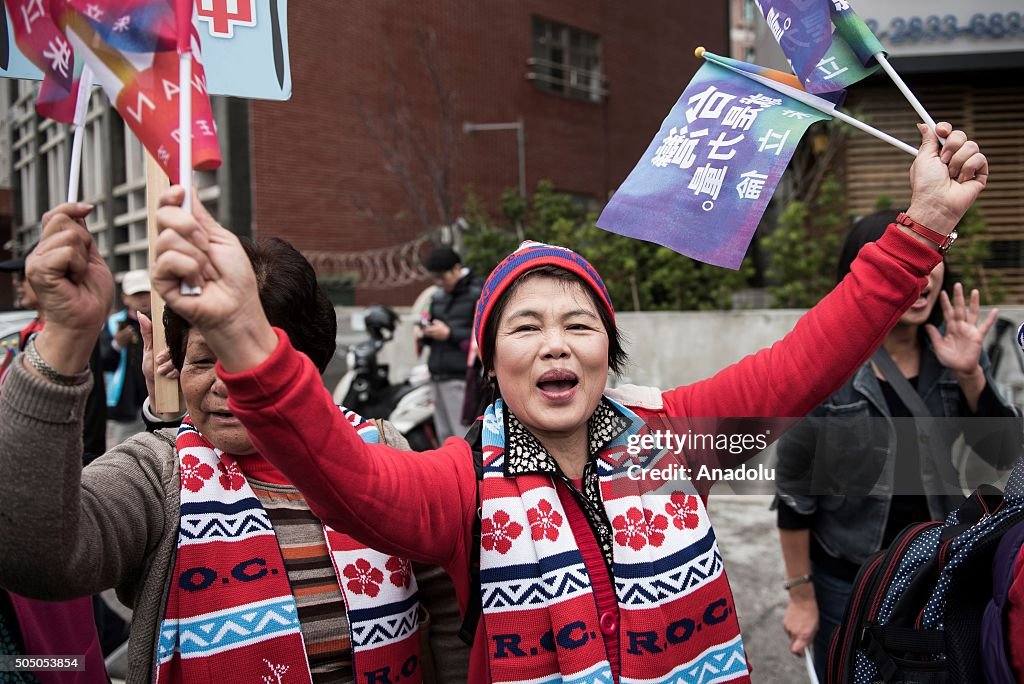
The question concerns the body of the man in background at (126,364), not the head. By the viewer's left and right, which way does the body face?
facing the viewer and to the right of the viewer

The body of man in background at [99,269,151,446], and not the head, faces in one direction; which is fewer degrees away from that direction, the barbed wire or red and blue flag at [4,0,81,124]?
the red and blue flag

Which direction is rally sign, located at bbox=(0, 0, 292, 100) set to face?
toward the camera

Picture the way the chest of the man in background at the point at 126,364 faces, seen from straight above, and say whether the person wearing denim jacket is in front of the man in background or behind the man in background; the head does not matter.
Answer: in front

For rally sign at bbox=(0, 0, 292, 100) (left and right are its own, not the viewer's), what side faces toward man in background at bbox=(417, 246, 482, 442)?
back

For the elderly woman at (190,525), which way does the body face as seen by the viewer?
toward the camera

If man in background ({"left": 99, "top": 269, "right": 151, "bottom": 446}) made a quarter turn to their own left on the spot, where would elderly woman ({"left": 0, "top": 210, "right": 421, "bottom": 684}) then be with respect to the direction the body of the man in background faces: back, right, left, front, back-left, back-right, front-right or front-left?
back-right

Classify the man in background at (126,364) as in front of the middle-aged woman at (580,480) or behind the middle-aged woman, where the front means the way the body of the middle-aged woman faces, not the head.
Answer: behind

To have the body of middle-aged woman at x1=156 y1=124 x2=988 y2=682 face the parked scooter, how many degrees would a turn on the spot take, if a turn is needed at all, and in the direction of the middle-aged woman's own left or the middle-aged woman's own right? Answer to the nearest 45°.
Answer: approximately 180°

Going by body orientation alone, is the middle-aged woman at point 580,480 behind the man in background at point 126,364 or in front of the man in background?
in front
